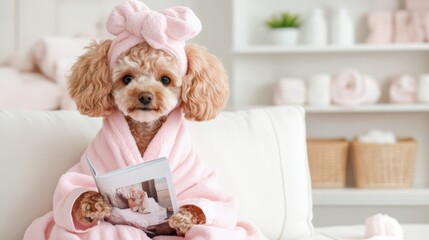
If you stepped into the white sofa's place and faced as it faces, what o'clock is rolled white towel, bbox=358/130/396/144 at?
The rolled white towel is roughly at 7 o'clock from the white sofa.

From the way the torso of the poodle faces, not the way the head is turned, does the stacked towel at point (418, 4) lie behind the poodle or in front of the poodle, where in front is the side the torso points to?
behind

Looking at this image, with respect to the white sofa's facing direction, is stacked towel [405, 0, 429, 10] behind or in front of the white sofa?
behind

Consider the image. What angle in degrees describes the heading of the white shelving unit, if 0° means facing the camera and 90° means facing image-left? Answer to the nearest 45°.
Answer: approximately 0°

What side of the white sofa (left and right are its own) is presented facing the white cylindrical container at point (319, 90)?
back

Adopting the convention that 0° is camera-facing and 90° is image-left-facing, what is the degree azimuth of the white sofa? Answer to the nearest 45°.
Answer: approximately 0°

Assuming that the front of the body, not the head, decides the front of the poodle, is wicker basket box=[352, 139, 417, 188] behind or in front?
behind

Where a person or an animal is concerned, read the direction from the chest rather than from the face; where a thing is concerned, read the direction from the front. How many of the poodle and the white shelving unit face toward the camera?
2

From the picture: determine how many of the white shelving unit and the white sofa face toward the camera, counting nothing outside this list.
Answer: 2
